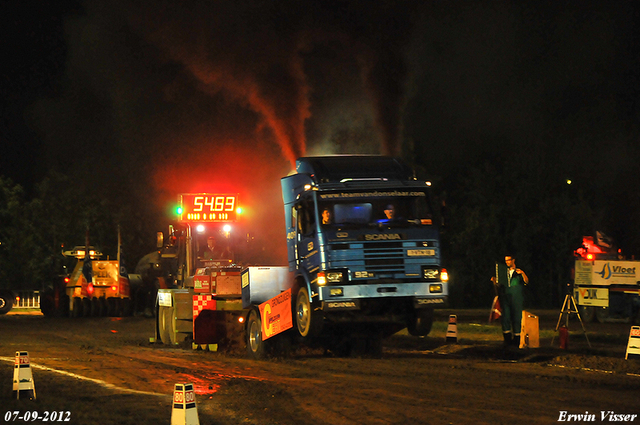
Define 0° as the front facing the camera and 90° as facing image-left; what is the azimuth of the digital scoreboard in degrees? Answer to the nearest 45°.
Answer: approximately 0°

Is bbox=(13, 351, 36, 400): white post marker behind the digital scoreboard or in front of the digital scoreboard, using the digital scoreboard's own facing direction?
in front

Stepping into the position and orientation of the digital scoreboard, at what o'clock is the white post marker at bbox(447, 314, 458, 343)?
The white post marker is roughly at 10 o'clock from the digital scoreboard.

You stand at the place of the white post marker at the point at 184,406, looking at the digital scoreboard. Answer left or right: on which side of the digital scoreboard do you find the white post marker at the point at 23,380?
left

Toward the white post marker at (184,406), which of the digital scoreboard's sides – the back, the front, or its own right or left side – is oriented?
front

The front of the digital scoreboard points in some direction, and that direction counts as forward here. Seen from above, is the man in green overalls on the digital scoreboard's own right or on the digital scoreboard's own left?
on the digital scoreboard's own left

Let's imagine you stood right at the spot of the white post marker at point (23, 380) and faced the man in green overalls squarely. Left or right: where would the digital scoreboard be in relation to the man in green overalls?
left

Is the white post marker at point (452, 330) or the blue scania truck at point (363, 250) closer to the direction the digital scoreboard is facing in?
the blue scania truck
